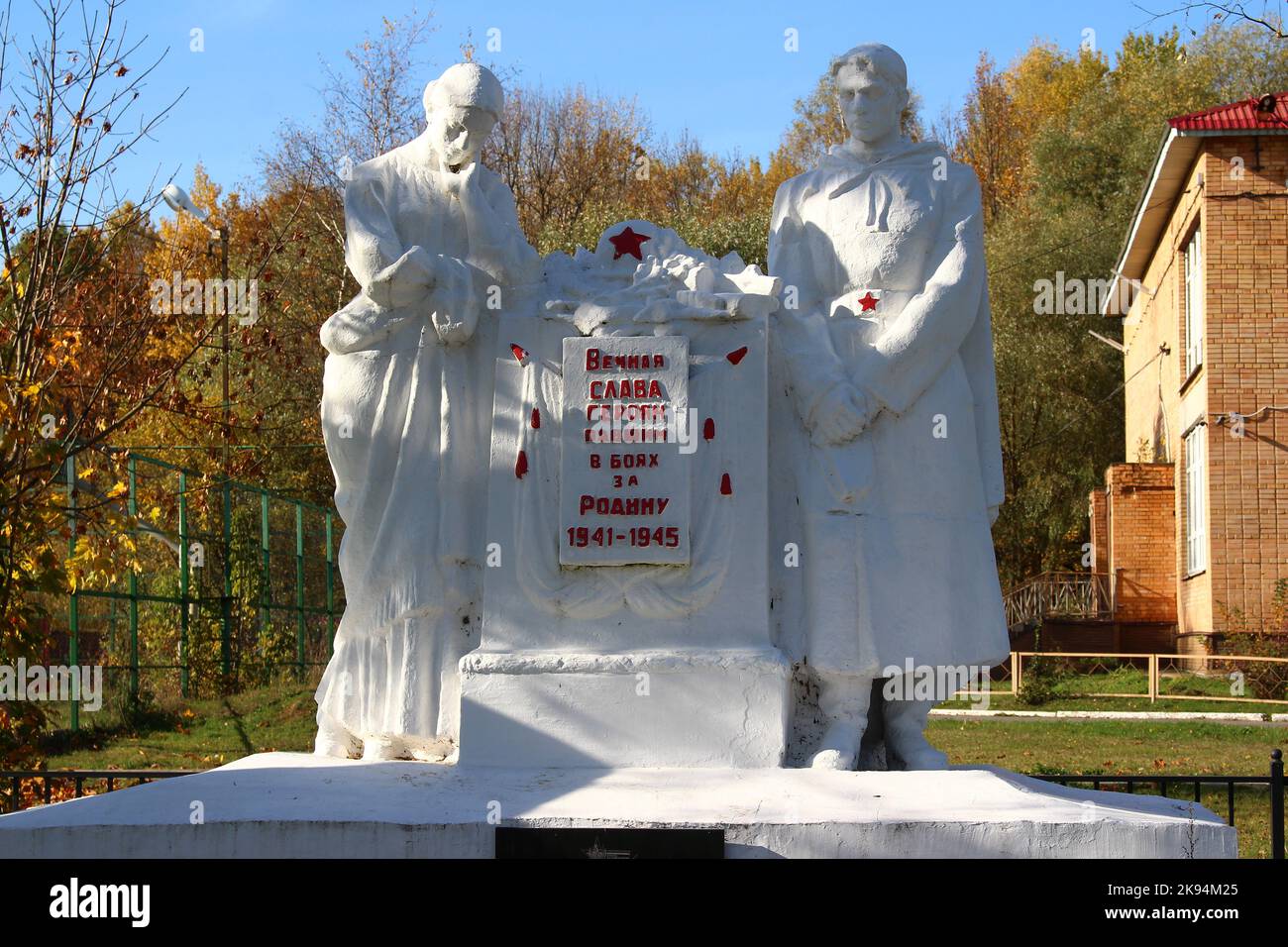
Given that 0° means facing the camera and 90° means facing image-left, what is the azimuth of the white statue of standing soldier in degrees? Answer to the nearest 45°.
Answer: approximately 0°

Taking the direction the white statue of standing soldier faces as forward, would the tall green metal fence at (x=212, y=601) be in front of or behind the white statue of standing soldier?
behind

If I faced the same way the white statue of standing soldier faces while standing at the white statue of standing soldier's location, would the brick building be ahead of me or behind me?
behind

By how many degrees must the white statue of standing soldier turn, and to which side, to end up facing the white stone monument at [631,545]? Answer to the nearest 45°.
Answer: approximately 90° to its right

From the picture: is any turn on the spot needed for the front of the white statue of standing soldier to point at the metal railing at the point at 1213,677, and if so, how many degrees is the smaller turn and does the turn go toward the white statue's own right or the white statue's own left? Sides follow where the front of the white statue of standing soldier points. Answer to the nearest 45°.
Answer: approximately 180°

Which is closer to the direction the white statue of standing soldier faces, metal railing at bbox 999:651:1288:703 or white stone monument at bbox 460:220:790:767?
the white stone monument
